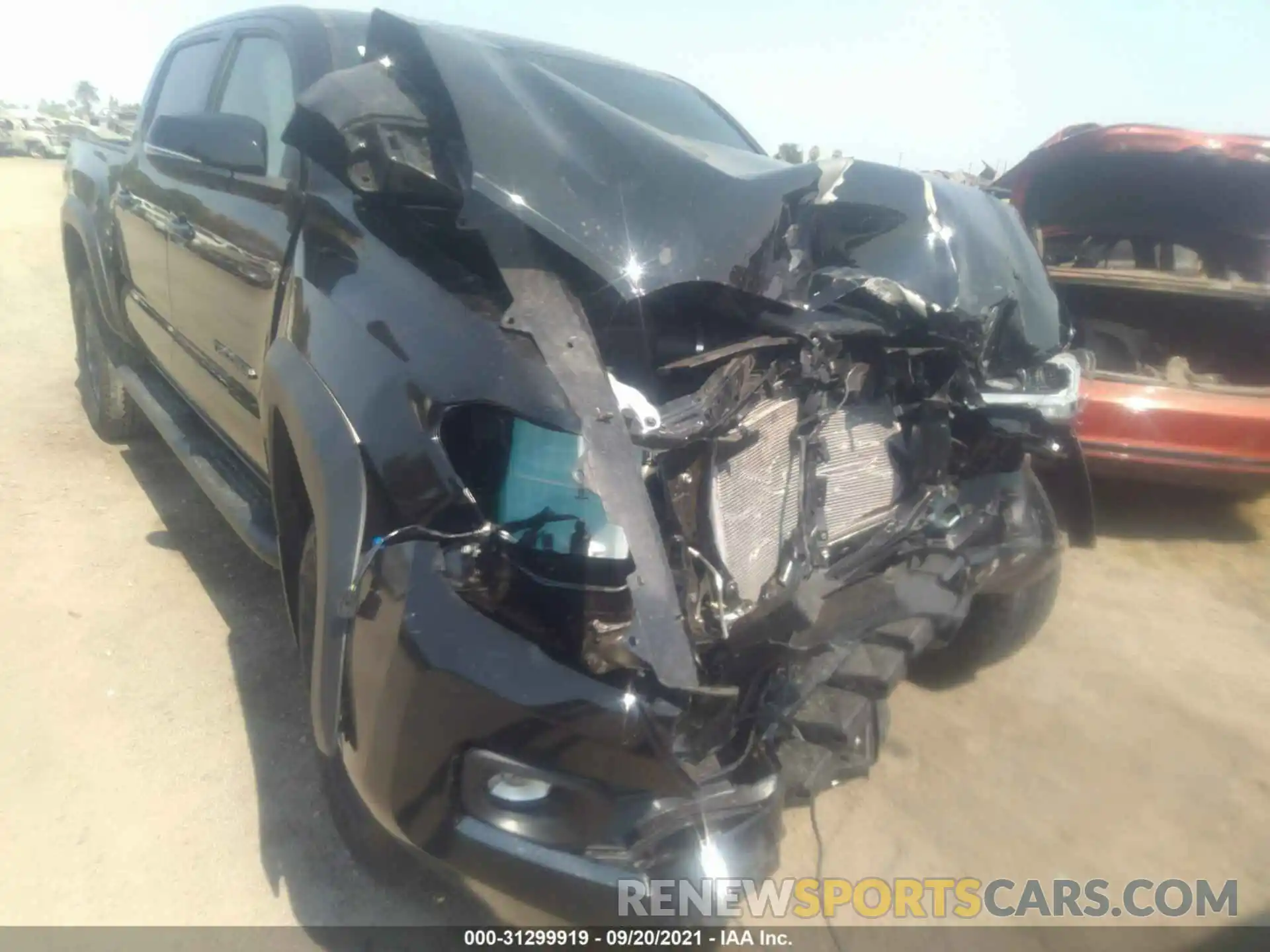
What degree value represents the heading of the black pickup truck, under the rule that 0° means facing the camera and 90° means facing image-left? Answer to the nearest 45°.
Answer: approximately 315°

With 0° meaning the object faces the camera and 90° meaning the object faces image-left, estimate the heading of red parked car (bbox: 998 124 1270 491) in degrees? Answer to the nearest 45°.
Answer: approximately 180°

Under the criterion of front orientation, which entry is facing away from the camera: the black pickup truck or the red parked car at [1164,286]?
the red parked car

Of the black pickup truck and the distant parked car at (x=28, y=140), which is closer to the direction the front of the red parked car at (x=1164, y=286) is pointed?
the distant parked car

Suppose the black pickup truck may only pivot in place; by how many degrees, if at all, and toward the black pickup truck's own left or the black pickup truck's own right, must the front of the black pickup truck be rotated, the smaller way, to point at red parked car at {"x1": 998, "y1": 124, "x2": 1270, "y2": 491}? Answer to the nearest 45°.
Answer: approximately 90° to the black pickup truck's own left

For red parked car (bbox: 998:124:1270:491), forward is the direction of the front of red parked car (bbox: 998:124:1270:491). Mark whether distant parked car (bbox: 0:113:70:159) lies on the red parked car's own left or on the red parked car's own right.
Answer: on the red parked car's own left

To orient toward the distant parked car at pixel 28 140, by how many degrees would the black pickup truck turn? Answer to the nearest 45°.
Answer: approximately 180°

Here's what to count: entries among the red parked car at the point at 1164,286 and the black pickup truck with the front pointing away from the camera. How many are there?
1
